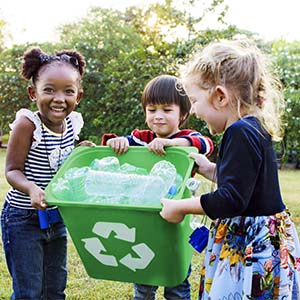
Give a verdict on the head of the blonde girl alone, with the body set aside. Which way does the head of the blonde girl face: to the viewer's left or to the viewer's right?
to the viewer's left

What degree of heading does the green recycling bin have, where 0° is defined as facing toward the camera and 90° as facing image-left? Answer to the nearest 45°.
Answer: approximately 0°

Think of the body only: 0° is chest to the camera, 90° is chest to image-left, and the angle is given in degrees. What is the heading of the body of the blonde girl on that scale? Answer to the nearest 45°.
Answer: approximately 90°
